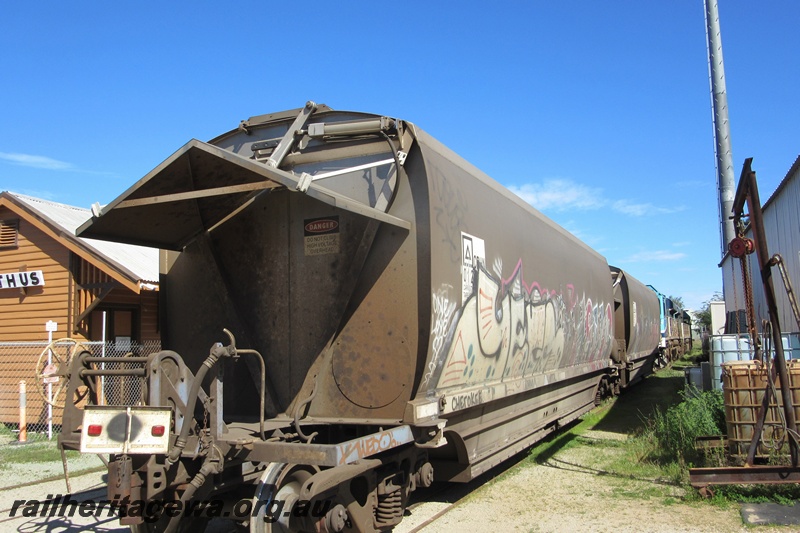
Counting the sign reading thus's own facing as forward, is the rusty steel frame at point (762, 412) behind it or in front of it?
in front

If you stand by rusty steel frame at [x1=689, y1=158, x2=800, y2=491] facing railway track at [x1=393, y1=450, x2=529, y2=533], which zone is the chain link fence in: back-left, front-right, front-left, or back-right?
front-right

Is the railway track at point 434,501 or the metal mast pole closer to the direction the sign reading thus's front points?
the railway track

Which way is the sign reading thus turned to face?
toward the camera

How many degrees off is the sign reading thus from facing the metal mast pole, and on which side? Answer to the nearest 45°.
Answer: approximately 90° to its left
